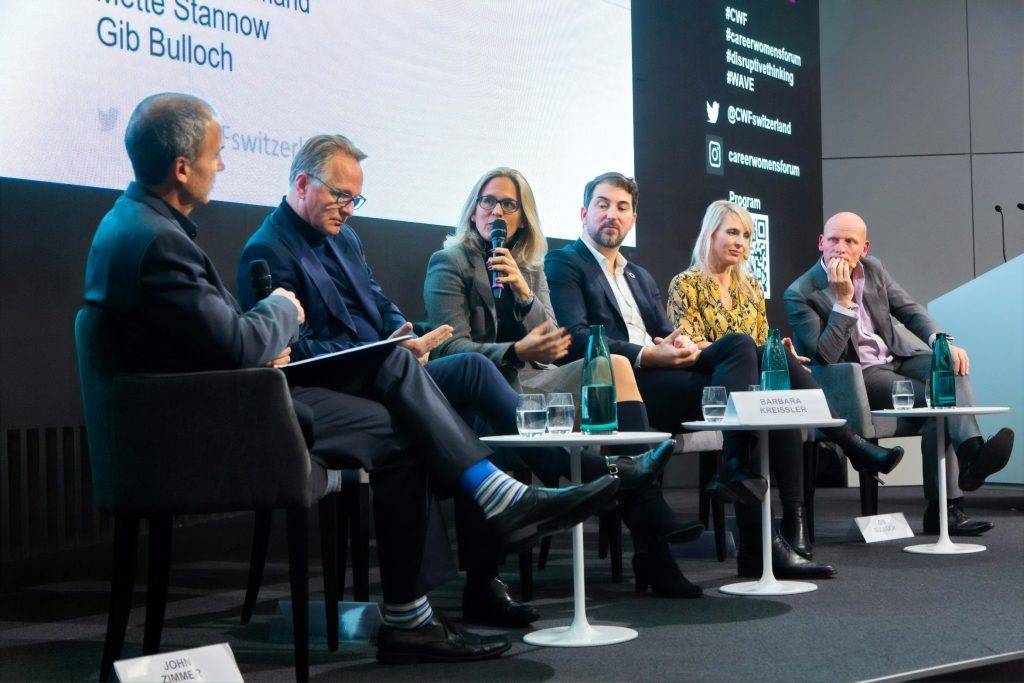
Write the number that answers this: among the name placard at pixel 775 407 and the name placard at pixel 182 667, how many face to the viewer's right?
0

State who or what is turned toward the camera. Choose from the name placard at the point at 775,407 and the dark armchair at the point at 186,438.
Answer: the name placard

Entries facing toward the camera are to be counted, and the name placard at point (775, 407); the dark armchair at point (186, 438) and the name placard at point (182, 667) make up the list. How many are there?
2

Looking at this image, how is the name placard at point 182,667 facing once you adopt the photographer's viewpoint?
facing the viewer

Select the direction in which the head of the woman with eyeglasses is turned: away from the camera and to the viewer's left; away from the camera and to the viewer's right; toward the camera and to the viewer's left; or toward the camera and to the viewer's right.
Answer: toward the camera and to the viewer's left

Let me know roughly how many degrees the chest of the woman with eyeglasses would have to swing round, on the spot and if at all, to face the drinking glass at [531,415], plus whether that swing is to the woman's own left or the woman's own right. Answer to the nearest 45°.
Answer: approximately 45° to the woman's own right

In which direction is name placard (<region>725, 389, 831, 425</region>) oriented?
toward the camera

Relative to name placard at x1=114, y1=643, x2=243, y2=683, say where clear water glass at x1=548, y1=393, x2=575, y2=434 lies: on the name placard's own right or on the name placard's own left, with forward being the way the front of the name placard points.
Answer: on the name placard's own left

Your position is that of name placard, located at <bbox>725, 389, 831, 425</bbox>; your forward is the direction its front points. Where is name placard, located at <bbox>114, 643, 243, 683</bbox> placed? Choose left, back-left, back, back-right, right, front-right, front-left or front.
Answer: front-right

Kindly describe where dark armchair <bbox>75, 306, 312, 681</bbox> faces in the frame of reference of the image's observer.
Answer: facing to the right of the viewer

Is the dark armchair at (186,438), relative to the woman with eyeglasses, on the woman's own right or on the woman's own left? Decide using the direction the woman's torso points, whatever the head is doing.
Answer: on the woman's own right

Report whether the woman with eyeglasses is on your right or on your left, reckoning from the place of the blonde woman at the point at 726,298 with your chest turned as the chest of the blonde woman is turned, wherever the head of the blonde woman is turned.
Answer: on your right

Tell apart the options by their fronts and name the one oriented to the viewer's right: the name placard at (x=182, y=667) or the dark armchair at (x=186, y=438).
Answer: the dark armchair

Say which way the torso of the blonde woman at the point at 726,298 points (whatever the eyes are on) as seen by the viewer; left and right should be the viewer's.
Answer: facing the viewer and to the right of the viewer
